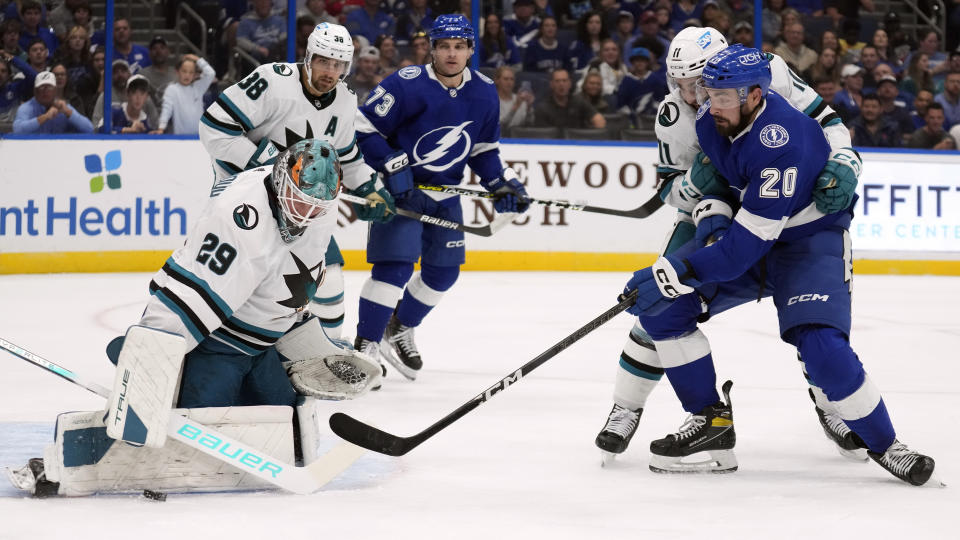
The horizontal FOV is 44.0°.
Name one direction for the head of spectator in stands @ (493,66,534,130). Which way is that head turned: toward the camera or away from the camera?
toward the camera

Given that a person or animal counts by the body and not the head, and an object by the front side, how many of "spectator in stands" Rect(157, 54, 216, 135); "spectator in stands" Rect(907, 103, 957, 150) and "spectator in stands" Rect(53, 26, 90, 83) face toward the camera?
3

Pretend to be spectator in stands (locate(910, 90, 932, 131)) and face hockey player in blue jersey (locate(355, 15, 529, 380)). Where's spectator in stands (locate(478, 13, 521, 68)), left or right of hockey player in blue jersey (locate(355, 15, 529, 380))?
right

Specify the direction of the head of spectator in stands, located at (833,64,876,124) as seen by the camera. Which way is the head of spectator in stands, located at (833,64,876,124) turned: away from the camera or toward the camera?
toward the camera

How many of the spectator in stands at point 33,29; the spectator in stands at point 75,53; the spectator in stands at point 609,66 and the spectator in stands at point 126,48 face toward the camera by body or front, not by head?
4

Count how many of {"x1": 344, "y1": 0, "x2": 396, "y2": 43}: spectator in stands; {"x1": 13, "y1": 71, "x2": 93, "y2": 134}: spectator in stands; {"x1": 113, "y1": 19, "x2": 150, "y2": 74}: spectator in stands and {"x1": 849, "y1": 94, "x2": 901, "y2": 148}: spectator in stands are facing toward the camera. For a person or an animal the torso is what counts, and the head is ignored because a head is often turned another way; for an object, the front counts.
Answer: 4

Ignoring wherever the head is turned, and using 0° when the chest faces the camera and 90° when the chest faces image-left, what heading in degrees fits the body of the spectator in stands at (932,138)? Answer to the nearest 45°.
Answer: approximately 0°

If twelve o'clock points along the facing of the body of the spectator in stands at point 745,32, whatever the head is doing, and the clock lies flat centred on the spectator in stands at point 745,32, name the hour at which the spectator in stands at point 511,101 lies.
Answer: the spectator in stands at point 511,101 is roughly at 2 o'clock from the spectator in stands at point 745,32.

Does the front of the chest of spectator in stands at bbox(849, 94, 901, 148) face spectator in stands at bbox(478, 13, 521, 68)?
no

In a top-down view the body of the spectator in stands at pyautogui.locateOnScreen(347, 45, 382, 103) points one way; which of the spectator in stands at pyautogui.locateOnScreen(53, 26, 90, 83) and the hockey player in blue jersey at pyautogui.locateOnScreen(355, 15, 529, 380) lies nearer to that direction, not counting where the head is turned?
the hockey player in blue jersey

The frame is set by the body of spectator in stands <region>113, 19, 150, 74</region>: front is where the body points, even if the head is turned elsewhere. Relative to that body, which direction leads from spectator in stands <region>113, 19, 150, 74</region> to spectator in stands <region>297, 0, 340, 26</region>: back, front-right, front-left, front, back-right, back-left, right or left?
left

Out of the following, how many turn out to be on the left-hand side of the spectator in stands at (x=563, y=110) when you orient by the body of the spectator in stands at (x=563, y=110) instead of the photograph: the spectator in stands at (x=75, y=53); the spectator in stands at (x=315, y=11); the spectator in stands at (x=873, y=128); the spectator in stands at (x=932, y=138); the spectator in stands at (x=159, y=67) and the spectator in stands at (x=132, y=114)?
2

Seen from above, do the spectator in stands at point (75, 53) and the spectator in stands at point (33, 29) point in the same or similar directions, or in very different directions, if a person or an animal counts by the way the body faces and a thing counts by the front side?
same or similar directions

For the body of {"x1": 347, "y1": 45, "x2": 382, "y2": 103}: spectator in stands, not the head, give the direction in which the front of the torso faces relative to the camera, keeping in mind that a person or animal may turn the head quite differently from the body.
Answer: toward the camera

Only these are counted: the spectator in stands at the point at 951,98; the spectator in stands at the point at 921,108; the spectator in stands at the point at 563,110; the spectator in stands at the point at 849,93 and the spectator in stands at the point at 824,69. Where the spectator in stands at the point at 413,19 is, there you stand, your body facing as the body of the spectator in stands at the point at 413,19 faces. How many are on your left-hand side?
5

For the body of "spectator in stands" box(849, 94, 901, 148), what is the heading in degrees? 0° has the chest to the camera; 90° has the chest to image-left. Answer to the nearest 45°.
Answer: approximately 0°

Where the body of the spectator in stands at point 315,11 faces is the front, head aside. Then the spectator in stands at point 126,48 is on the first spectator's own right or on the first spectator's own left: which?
on the first spectator's own right

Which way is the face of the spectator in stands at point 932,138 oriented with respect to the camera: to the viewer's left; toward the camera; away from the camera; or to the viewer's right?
toward the camera

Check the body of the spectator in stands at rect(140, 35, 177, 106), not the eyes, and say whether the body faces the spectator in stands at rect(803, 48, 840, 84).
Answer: no

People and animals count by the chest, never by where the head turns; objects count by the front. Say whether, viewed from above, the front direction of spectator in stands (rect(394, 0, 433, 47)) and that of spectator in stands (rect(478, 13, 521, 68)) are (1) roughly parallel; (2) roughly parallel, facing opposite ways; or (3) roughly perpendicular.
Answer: roughly parallel

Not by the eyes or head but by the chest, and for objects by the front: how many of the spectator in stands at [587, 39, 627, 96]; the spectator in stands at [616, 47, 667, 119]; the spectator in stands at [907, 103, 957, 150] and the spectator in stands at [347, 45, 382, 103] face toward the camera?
4

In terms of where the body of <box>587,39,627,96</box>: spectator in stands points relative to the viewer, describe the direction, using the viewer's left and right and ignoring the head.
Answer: facing the viewer

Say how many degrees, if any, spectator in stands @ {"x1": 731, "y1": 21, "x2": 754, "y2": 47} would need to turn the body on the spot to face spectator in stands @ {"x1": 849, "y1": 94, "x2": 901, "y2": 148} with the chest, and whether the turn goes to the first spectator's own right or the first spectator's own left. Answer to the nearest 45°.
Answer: approximately 90° to the first spectator's own left

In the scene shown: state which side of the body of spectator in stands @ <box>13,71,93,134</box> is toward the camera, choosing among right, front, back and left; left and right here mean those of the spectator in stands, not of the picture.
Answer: front
